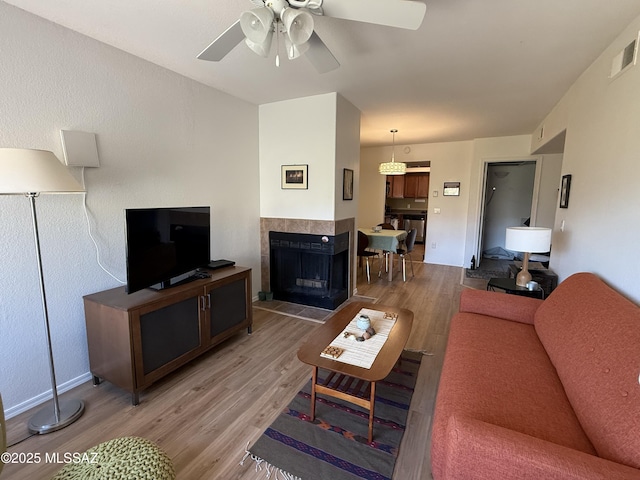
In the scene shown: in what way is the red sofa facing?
to the viewer's left

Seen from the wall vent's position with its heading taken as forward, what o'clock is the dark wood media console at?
The dark wood media console is roughly at 12 o'clock from the wall vent.

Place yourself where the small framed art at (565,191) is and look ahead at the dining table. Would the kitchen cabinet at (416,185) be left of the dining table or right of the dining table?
right

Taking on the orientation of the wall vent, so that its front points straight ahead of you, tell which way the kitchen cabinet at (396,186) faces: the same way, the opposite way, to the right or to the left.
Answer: to the left

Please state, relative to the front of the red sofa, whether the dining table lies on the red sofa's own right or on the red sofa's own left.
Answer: on the red sofa's own right

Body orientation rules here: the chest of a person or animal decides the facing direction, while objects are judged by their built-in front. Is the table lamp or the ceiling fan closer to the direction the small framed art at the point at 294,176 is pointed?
the ceiling fan

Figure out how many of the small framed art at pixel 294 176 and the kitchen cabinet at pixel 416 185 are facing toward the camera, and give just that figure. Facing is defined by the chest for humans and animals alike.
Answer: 2

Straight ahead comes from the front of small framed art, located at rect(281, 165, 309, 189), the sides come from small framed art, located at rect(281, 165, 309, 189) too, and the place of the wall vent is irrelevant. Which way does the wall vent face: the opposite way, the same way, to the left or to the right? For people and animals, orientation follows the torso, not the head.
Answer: to the right

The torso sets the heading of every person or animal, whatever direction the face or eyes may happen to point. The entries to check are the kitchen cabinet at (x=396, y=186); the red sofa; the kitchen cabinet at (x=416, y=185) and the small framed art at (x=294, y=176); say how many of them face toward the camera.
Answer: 3

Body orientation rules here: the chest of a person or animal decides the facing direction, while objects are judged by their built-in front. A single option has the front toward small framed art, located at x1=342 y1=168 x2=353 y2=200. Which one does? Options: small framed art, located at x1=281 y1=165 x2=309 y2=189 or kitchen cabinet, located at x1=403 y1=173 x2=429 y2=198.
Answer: the kitchen cabinet

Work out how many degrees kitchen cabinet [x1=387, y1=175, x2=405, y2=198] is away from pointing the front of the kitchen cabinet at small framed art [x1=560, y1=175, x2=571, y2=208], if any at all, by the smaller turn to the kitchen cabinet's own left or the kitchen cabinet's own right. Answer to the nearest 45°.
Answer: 0° — it already faces it

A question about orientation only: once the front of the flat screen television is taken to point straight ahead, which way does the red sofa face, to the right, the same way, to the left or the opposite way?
the opposite way

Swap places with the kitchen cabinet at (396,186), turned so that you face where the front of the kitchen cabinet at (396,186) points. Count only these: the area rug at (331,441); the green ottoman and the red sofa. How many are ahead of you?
3

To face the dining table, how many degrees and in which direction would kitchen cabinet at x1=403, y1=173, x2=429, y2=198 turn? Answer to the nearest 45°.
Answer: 0° — it already faces it
